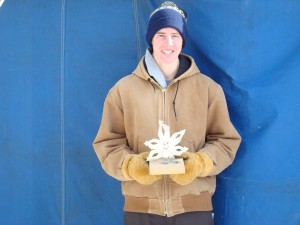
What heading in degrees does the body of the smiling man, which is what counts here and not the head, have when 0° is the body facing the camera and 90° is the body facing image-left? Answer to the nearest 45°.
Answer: approximately 0°
